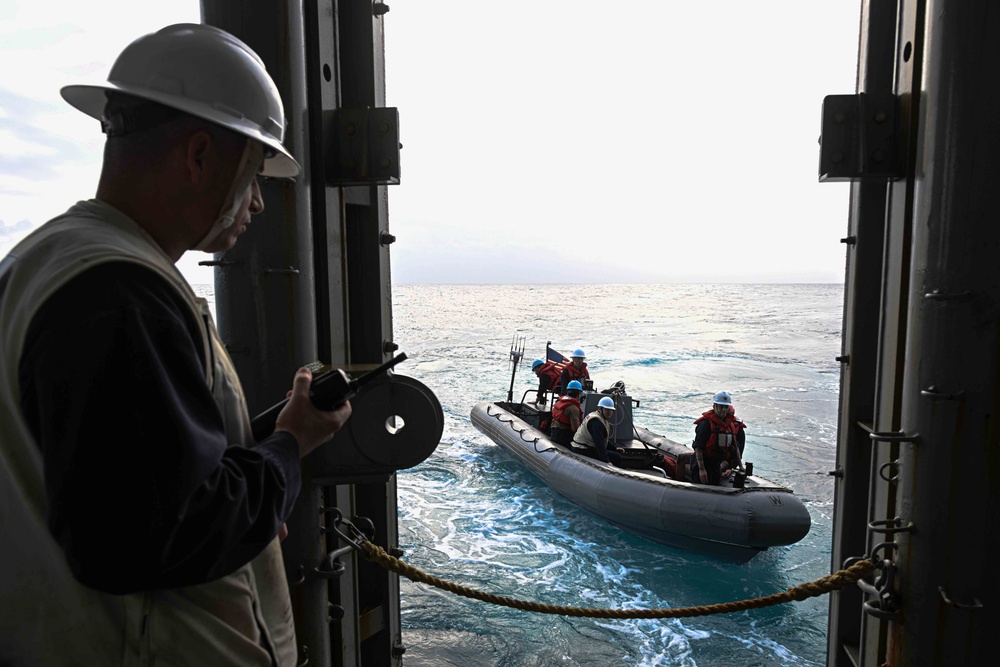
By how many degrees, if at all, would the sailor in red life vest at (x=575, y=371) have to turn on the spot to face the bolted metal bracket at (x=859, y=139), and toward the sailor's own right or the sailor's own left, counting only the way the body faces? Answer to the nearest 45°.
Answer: approximately 45° to the sailor's own right

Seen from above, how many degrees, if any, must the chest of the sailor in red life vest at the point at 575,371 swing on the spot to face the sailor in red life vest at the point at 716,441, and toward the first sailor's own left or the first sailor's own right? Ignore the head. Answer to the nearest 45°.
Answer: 0° — they already face them

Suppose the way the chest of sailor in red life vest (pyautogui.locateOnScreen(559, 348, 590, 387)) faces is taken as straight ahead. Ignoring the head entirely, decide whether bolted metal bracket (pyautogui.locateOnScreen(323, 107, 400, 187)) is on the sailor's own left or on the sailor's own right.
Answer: on the sailor's own right

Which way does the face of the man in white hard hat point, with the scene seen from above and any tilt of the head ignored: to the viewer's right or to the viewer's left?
to the viewer's right

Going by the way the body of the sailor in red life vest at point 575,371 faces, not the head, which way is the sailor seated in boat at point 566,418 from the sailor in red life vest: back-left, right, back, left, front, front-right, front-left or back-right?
front-right

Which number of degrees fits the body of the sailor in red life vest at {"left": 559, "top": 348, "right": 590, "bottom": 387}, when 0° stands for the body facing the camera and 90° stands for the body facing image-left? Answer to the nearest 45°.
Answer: approximately 315°

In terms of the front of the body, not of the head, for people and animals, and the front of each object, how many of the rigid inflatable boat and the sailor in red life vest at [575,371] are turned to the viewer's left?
0

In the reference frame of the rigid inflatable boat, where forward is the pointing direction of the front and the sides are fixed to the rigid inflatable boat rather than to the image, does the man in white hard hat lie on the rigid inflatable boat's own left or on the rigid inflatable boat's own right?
on the rigid inflatable boat's own right

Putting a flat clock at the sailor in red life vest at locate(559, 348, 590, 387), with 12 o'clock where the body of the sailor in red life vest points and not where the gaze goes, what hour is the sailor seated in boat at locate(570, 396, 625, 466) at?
The sailor seated in boat is roughly at 1 o'clock from the sailor in red life vest.

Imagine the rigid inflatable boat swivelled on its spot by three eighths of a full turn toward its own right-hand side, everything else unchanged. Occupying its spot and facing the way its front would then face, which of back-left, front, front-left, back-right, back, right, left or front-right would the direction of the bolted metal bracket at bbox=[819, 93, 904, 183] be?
left
